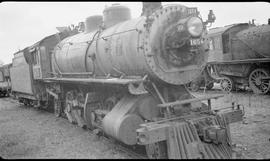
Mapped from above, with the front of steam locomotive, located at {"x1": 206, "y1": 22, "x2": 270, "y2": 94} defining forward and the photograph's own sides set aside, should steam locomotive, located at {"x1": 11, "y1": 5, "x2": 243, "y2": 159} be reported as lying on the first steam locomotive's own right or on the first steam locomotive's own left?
on the first steam locomotive's own right

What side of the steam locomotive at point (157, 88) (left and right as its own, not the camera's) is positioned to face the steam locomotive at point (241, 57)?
left

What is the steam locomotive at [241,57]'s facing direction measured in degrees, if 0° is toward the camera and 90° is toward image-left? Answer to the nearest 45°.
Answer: approximately 315°
